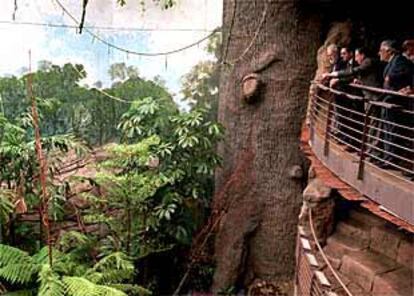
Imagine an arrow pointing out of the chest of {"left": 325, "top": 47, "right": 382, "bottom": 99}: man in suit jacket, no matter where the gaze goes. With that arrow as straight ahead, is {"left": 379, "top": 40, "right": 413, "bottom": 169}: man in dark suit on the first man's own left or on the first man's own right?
on the first man's own left

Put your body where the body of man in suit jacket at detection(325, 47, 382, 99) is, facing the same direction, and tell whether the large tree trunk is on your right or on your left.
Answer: on your right

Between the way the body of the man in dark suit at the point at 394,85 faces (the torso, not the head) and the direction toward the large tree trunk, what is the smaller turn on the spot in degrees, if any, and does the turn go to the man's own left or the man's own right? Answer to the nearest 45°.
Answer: approximately 45° to the man's own right

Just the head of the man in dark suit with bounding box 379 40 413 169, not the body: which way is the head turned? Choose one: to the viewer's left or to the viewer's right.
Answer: to the viewer's left

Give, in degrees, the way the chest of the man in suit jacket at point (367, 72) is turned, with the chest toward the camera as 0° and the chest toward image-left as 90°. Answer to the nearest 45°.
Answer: approximately 90°

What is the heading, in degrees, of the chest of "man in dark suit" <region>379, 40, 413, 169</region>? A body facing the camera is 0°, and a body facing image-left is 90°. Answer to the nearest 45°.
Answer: approximately 90°

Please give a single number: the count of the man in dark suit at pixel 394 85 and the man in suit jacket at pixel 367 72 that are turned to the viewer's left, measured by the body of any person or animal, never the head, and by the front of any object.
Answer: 2
